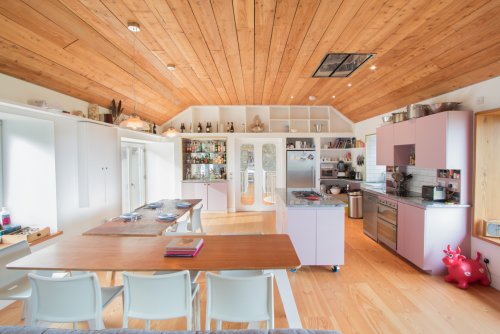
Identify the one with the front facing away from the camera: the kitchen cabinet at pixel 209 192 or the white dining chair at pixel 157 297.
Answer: the white dining chair

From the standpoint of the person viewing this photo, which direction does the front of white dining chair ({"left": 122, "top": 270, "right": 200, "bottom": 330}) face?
facing away from the viewer

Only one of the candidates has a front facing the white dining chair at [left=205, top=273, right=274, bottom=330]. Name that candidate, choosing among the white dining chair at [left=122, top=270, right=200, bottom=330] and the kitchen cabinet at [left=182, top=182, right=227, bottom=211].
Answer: the kitchen cabinet

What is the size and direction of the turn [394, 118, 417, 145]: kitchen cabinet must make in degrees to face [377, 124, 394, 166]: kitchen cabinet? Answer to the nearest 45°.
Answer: approximately 90° to its right

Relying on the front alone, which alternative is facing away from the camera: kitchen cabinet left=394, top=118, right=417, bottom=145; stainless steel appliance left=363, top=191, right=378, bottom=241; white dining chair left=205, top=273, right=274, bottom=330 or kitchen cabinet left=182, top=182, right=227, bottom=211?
the white dining chair

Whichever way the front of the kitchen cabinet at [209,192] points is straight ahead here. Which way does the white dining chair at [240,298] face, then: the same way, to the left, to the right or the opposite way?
the opposite way

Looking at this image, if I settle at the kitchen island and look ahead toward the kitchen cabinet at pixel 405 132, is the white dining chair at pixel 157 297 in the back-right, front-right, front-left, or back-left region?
back-right

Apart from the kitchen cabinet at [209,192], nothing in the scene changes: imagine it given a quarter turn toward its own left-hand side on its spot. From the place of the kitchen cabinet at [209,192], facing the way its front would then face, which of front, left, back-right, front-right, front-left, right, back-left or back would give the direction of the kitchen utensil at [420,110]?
front-right

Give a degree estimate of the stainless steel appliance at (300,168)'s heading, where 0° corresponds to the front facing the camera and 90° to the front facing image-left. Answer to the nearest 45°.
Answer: approximately 0°

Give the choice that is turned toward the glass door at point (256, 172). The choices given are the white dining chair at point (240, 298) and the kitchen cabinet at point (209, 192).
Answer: the white dining chair

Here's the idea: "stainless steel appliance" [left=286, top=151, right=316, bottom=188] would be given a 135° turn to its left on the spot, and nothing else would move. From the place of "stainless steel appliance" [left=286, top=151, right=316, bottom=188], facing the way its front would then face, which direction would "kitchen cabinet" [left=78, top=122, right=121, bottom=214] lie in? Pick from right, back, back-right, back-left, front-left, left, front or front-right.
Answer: back

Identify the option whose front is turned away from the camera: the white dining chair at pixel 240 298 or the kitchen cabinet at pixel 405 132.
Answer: the white dining chair

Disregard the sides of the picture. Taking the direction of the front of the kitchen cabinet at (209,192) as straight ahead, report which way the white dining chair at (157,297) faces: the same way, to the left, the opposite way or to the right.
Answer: the opposite way

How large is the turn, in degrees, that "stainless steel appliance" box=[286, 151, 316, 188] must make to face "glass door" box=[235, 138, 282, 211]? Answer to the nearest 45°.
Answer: approximately 90° to its right

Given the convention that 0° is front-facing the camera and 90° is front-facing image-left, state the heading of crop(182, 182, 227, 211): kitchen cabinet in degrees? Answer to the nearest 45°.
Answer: approximately 0°

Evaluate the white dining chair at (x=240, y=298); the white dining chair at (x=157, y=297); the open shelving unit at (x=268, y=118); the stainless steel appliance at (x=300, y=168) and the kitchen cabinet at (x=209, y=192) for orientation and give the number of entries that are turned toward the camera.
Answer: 3

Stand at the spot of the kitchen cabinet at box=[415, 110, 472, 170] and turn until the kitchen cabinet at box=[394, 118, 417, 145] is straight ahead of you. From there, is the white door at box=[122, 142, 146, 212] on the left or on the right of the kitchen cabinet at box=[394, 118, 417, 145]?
left
